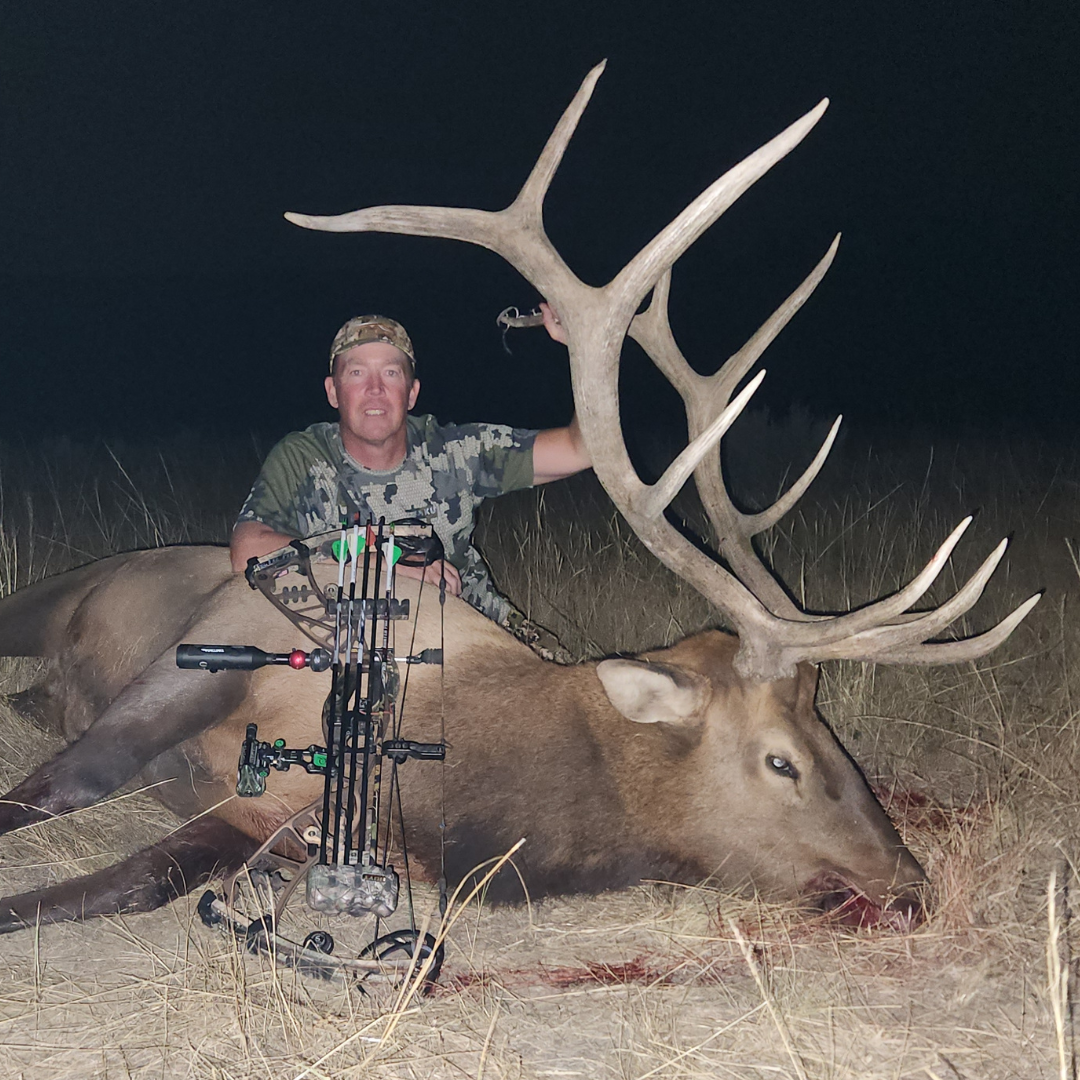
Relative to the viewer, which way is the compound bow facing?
to the viewer's left

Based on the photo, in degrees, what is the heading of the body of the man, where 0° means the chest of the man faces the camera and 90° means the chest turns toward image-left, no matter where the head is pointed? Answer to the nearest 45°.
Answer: approximately 0°
